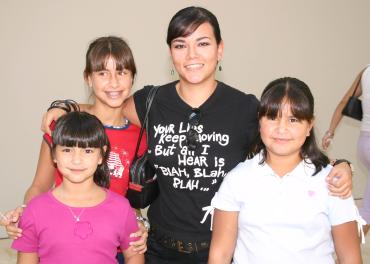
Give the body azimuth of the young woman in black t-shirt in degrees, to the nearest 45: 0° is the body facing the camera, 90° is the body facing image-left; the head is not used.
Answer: approximately 0°

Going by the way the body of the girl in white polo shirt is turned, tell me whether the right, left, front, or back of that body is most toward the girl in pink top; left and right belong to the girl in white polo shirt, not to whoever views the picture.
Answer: right

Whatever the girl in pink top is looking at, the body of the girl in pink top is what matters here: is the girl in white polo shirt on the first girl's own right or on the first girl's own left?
on the first girl's own left

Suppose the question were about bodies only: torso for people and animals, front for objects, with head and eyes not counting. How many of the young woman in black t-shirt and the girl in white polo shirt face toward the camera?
2

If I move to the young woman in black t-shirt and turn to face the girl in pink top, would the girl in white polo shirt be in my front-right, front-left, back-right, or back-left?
back-left
